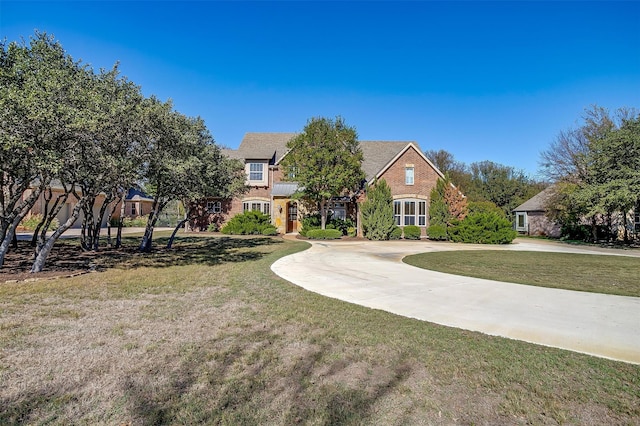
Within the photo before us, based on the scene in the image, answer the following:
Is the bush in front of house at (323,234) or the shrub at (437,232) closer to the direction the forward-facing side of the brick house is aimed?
the bush in front of house

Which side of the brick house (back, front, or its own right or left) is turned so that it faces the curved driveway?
front

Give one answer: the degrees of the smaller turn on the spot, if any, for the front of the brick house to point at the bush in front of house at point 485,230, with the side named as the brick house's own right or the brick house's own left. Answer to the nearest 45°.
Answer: approximately 90° to the brick house's own left

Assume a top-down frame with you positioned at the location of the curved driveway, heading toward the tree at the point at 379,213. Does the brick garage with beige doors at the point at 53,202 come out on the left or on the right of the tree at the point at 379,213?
left

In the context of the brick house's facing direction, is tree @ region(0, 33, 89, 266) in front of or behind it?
in front

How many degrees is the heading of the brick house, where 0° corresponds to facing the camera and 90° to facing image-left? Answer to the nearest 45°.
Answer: approximately 0°

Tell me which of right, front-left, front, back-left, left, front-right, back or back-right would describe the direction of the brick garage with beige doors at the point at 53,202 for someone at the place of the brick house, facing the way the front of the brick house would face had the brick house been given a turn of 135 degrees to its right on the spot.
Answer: front-left

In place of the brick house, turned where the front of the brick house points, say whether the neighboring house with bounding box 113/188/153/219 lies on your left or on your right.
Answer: on your right

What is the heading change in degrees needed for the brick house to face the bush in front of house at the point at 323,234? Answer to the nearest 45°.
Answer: approximately 45° to its left

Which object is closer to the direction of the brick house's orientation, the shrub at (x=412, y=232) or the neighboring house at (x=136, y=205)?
the shrub

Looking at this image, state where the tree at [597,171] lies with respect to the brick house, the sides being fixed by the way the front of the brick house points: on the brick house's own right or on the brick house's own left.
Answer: on the brick house's own left
